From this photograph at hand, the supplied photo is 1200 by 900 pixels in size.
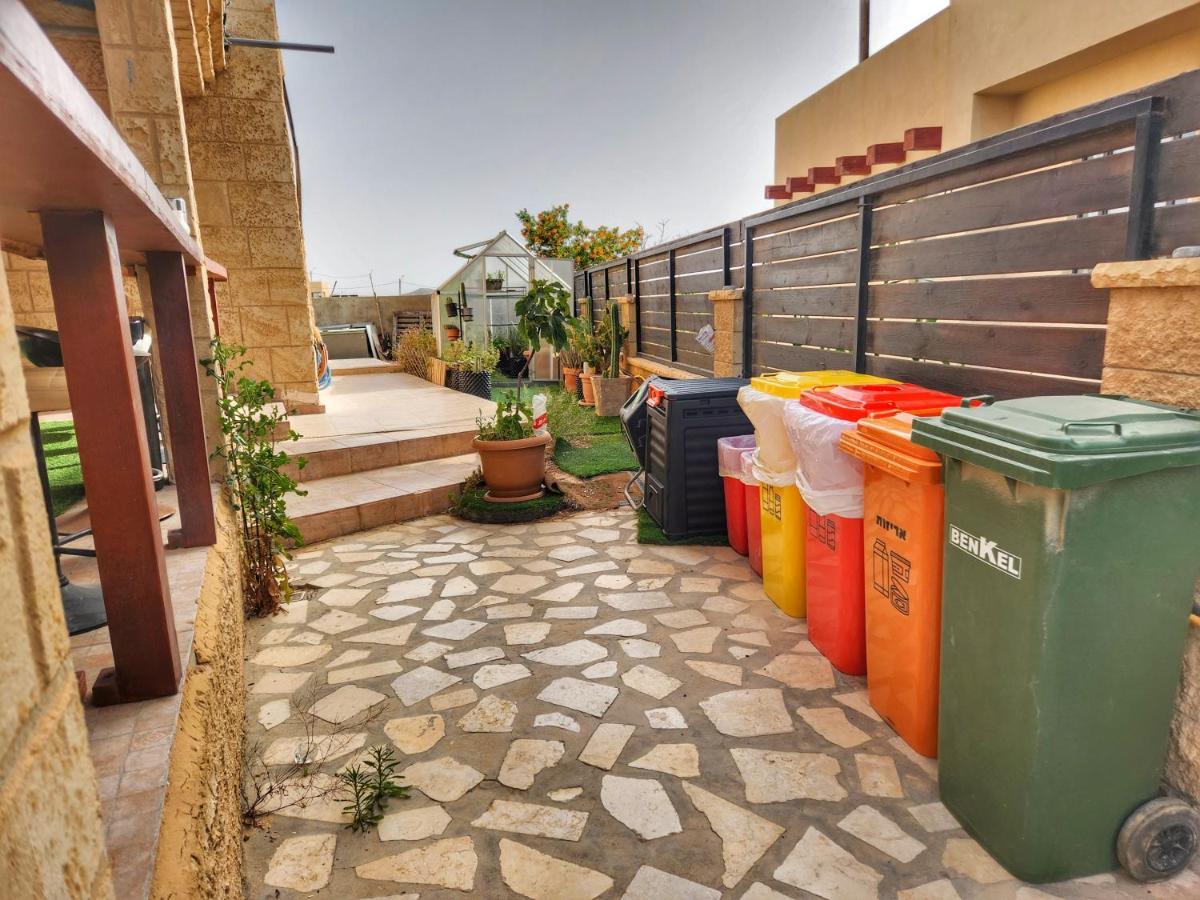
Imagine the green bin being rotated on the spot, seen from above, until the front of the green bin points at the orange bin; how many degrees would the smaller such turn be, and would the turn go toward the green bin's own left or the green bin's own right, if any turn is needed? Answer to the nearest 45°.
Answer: approximately 90° to the green bin's own right

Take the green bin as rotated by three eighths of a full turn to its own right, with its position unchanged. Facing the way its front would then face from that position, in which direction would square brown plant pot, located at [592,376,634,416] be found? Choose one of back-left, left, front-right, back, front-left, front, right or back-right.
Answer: front-left

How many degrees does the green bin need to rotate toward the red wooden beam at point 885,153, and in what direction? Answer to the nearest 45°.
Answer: approximately 135° to its right

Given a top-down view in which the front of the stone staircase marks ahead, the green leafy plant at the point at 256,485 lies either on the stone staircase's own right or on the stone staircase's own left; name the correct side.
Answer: on the stone staircase's own right

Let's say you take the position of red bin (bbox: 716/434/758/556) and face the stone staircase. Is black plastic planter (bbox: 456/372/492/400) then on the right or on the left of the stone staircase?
right

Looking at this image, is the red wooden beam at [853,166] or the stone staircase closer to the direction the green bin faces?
the stone staircase

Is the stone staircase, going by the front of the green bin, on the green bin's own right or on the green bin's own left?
on the green bin's own right

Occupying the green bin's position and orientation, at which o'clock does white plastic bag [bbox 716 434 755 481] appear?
The white plastic bag is roughly at 3 o'clock from the green bin.

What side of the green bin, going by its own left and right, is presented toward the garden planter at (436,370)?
right

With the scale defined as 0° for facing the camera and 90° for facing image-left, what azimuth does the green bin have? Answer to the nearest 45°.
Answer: approximately 45°
